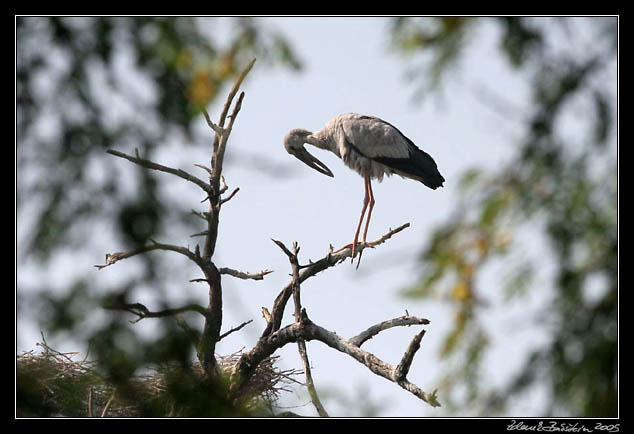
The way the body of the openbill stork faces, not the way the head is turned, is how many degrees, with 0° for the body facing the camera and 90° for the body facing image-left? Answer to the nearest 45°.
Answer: approximately 90°
